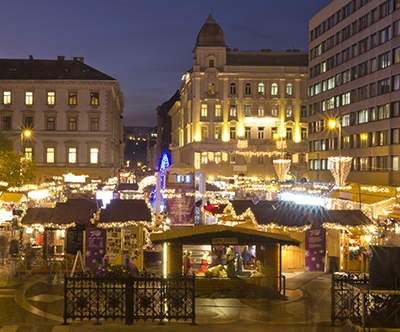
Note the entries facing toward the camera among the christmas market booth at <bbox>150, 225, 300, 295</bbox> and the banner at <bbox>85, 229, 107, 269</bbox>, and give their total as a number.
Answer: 2

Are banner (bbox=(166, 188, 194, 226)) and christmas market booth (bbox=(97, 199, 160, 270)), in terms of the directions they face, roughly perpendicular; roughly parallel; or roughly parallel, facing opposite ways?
roughly parallel

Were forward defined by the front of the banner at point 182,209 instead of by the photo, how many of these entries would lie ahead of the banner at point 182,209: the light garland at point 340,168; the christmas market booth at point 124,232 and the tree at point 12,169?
1

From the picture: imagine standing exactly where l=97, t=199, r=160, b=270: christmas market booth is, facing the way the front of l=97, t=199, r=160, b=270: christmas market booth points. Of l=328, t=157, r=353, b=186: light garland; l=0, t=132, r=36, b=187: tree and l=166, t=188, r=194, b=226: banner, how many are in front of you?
0

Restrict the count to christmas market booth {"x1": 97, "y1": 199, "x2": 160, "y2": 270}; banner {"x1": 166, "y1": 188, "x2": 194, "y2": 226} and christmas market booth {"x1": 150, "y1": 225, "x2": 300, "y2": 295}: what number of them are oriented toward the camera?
3

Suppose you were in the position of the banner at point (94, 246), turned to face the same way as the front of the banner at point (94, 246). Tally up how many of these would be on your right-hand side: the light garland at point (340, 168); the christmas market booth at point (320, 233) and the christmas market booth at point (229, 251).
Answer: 0

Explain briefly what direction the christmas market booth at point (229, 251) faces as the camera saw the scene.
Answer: facing the viewer

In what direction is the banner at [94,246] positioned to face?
toward the camera

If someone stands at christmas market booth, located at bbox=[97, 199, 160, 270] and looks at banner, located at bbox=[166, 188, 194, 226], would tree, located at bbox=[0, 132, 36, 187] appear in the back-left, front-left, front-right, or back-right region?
front-left

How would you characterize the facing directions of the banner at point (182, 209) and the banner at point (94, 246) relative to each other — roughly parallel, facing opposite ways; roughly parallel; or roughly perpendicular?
roughly parallel

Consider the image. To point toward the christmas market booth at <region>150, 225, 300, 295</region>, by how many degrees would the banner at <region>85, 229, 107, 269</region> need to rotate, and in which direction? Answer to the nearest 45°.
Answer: approximately 45° to its left

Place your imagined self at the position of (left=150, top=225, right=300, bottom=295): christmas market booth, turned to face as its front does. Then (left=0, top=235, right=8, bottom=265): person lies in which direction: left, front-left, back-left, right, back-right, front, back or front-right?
back-right

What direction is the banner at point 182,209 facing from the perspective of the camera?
toward the camera

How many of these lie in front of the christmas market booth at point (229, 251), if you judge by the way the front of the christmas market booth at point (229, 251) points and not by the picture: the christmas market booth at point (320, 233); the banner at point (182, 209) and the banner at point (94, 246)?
0
